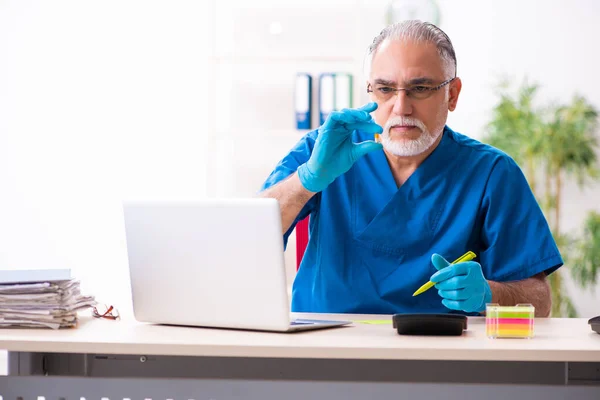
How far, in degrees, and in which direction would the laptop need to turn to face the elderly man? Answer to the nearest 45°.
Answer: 0° — it already faces them

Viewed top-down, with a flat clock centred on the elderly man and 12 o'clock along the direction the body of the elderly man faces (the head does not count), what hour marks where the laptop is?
The laptop is roughly at 1 o'clock from the elderly man.

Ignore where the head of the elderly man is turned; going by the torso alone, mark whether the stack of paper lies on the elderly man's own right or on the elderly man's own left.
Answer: on the elderly man's own right

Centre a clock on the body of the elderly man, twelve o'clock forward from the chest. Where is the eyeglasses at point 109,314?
The eyeglasses is roughly at 2 o'clock from the elderly man.

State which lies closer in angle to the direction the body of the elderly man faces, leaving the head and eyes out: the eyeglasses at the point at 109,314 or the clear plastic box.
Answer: the clear plastic box

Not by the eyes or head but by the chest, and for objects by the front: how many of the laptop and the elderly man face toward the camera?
1

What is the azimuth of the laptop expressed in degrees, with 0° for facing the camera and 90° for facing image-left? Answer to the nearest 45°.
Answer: approximately 225°
